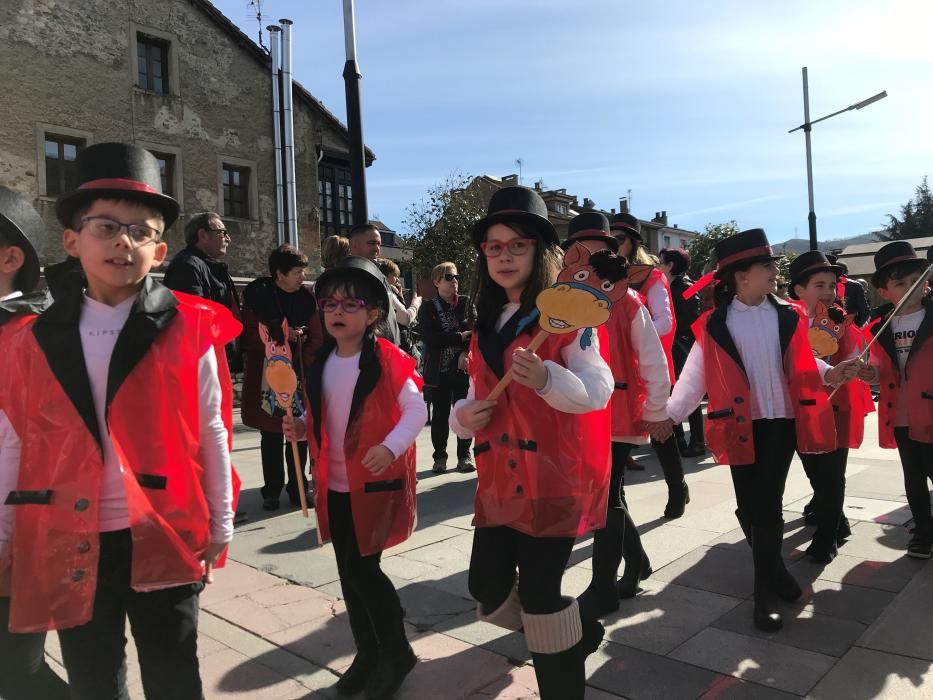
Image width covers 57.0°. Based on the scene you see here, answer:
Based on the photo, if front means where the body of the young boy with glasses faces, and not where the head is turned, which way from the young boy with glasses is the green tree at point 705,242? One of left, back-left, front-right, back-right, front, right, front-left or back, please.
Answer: back-left

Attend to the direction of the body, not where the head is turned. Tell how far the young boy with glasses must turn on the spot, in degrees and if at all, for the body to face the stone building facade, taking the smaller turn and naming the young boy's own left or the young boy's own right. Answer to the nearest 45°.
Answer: approximately 180°

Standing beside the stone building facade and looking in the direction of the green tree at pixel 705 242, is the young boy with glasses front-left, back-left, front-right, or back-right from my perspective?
back-right

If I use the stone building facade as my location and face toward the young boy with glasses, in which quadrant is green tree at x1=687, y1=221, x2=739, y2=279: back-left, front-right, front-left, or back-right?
back-left
